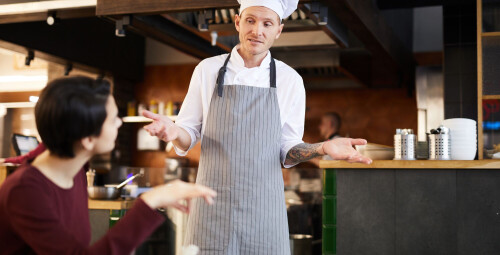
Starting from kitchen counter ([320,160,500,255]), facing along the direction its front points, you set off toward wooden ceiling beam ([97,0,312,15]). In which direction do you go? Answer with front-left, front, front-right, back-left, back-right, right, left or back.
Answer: right

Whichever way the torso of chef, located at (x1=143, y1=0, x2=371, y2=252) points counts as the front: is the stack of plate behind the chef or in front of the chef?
behind

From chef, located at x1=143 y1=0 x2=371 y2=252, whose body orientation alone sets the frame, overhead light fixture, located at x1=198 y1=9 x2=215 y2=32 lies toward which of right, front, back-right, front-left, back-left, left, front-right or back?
back

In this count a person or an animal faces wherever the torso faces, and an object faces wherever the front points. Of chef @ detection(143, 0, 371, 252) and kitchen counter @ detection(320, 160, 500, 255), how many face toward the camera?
2

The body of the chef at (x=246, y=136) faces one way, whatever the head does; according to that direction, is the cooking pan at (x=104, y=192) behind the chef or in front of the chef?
behind

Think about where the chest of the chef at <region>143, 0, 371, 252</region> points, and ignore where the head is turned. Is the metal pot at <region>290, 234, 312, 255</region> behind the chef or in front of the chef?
behind

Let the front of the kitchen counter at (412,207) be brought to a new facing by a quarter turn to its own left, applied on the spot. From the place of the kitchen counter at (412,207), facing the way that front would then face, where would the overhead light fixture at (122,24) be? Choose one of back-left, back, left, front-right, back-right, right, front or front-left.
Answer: back
